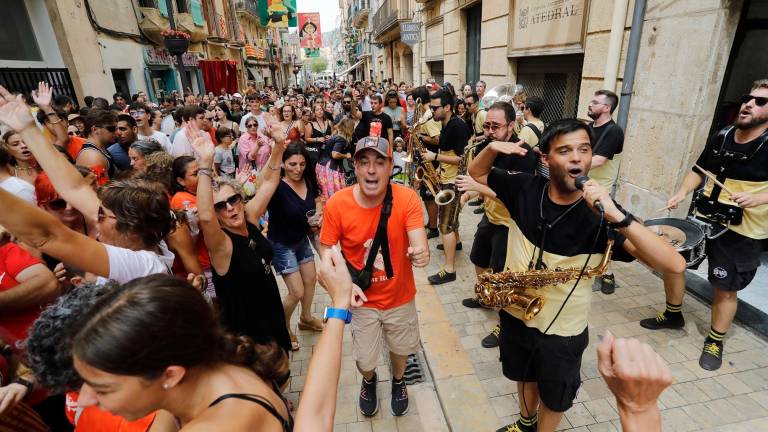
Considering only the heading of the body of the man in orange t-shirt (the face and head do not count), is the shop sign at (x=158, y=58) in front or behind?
behind

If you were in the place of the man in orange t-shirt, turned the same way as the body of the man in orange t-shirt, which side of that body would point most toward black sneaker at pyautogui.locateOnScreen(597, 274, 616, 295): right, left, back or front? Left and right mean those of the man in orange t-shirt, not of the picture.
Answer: left

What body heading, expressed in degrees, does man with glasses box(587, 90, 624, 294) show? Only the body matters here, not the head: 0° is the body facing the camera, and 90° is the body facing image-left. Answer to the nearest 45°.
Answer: approximately 90°

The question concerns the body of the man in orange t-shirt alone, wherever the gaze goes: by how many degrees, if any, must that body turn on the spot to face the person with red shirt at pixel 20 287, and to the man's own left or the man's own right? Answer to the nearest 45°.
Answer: approximately 90° to the man's own right

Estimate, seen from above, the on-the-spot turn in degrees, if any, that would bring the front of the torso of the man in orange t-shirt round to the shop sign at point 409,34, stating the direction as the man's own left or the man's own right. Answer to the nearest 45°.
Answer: approximately 180°

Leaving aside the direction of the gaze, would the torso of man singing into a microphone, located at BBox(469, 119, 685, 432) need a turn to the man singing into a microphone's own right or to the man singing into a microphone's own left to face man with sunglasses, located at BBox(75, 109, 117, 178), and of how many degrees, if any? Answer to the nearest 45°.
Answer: approximately 90° to the man singing into a microphone's own right

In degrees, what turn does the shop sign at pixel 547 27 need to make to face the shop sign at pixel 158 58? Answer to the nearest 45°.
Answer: approximately 45° to its right

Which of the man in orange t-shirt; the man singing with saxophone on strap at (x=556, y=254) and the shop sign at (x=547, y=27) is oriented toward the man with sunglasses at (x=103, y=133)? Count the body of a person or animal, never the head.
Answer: the shop sign

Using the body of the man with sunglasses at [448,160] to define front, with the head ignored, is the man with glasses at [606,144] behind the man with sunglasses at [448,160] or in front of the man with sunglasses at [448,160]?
behind

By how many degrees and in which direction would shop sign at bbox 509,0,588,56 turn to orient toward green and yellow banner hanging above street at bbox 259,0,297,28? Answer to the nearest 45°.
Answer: approximately 90° to its right

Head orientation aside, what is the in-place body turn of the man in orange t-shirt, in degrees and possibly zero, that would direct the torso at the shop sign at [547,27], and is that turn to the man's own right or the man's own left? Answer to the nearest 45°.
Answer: approximately 135° to the man's own left
